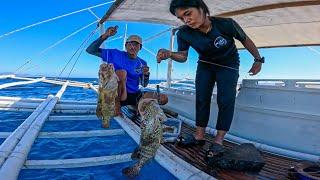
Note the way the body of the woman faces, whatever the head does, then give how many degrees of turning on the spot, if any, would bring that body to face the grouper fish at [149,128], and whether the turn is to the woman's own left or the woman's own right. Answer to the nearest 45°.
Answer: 0° — they already face it

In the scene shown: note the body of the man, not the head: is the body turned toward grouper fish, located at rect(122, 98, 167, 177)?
yes

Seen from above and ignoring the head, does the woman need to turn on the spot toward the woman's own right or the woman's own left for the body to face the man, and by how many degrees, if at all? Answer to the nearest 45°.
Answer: approximately 90° to the woman's own right

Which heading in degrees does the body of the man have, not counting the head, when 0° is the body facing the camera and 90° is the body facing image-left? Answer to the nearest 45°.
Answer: approximately 0°

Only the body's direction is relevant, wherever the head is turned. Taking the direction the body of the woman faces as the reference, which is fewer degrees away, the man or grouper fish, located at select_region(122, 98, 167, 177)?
the grouper fish
